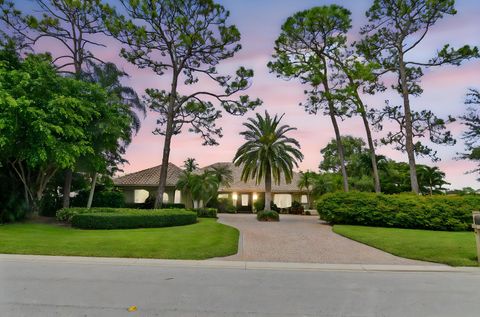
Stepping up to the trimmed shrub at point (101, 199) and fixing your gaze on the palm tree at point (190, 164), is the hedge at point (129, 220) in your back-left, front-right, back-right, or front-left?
back-right

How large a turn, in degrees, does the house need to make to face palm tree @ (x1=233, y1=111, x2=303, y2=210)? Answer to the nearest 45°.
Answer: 0° — it already faces it

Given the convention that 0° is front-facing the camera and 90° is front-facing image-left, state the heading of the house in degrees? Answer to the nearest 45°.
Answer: approximately 0°

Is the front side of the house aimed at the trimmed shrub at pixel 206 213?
yes

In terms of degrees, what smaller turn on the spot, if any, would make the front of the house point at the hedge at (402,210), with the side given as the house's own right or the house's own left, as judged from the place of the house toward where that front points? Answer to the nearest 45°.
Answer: approximately 45° to the house's own left

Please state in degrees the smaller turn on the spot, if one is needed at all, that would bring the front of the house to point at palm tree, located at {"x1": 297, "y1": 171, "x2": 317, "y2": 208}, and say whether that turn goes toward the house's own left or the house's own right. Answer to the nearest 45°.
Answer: approximately 90° to the house's own left
